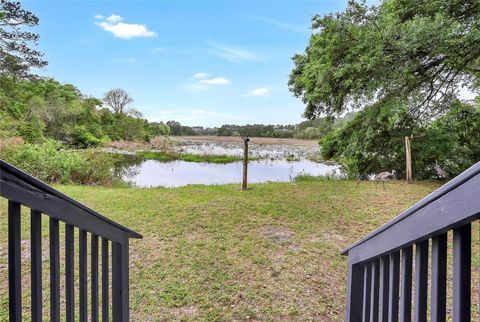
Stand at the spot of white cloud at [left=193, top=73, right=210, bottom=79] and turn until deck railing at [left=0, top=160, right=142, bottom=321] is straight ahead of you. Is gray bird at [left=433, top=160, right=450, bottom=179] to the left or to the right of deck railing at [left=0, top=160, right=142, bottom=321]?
left

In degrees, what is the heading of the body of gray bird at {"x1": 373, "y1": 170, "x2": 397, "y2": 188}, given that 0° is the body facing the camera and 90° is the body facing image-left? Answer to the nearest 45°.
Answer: approximately 270°

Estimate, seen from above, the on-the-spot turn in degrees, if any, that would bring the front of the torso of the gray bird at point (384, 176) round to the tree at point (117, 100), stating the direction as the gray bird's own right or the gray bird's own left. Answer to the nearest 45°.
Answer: approximately 135° to the gray bird's own left
